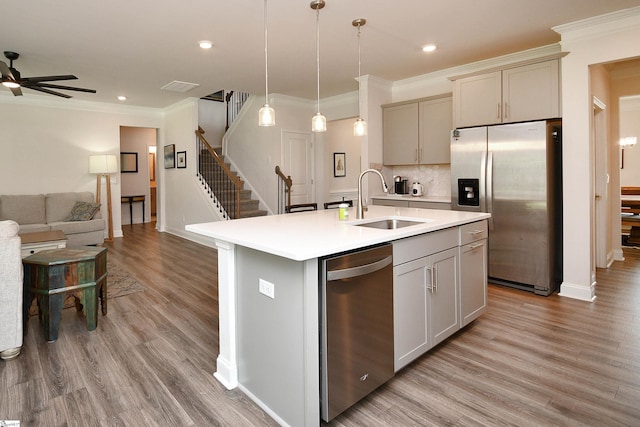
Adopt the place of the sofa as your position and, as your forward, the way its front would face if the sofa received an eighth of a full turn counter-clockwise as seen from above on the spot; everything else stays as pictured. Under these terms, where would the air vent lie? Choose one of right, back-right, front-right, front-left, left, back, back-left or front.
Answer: front

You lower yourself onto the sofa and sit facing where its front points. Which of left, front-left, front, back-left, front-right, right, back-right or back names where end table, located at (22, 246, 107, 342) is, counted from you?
front

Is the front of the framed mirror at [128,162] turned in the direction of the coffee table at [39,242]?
yes

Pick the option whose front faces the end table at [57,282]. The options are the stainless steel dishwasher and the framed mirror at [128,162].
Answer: the framed mirror

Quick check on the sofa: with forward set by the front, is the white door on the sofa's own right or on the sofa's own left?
on the sofa's own left

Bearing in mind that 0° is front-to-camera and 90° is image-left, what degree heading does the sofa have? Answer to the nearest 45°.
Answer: approximately 0°

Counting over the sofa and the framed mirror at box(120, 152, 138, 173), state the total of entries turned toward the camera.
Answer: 2

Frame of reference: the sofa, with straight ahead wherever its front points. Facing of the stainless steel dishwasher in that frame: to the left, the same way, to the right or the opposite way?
the same way

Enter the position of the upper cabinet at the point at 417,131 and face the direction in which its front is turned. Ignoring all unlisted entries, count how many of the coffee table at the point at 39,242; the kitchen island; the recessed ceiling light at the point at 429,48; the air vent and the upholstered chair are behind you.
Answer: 0

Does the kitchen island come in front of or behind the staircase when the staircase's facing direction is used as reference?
in front

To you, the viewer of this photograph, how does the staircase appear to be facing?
facing the viewer and to the right of the viewer

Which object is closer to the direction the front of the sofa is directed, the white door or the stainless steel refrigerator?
the stainless steel refrigerator

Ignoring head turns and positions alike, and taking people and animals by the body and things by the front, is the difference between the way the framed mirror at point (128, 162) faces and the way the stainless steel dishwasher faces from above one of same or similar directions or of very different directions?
same or similar directions

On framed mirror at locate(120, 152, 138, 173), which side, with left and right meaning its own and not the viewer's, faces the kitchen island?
front
